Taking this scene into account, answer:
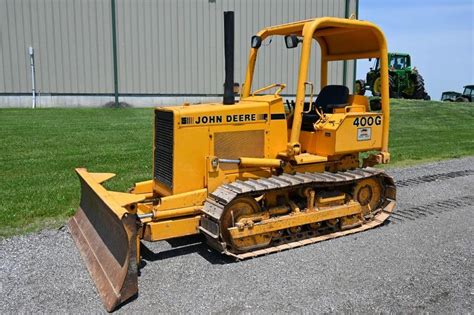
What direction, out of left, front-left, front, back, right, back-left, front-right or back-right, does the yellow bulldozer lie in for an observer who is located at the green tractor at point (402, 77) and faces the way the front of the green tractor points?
back-left

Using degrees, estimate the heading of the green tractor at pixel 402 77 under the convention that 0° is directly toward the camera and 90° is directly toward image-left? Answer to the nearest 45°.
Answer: approximately 135°

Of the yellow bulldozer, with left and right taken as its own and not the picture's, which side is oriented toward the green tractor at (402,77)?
back

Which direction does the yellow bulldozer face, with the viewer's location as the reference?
facing the viewer and to the left of the viewer
